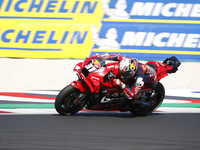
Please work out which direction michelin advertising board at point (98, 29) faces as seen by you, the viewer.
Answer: facing the viewer

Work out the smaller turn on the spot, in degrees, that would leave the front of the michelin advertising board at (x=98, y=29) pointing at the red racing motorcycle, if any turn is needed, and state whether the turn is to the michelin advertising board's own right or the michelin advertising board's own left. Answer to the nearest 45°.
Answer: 0° — it already faces it

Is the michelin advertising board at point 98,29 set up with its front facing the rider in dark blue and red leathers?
yes
